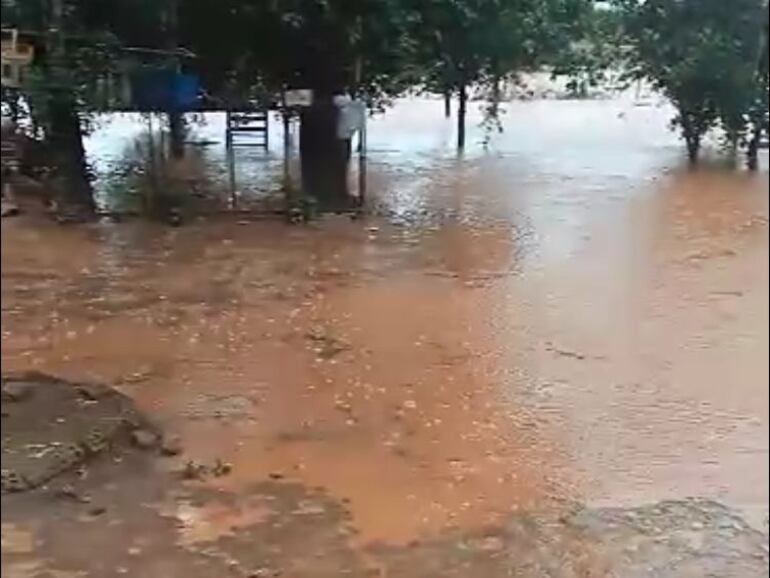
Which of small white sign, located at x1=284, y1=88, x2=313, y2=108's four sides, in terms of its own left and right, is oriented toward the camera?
front

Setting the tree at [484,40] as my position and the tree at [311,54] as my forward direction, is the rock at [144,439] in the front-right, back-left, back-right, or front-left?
front-left
